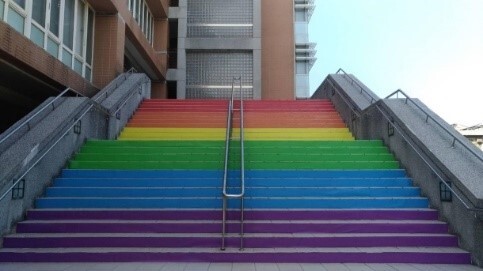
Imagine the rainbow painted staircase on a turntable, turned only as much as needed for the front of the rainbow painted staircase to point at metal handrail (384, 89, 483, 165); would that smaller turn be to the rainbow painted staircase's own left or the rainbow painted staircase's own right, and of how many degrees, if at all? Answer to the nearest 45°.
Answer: approximately 90° to the rainbow painted staircase's own left

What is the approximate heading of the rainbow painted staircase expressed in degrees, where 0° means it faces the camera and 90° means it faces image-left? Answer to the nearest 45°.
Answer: approximately 0°

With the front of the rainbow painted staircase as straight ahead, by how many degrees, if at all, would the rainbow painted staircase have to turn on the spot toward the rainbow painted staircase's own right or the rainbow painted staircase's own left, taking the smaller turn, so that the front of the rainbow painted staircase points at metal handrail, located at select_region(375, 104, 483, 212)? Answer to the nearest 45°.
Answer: approximately 90° to the rainbow painted staircase's own left

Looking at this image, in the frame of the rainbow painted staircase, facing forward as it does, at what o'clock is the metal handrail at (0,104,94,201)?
The metal handrail is roughly at 3 o'clock from the rainbow painted staircase.

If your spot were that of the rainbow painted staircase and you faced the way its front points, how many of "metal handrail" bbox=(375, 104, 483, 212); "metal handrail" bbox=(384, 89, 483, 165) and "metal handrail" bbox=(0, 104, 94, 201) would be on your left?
2

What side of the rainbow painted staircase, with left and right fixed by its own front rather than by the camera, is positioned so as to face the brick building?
back
